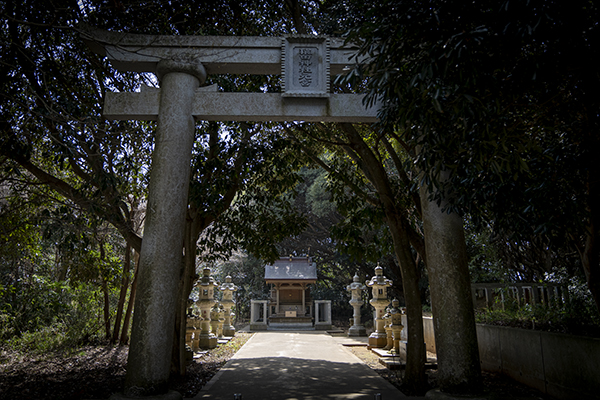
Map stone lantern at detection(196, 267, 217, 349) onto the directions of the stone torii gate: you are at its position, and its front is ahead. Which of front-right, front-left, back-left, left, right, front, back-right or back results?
back

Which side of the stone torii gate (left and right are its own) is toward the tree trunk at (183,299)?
back

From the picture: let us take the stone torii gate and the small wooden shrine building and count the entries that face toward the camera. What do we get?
2

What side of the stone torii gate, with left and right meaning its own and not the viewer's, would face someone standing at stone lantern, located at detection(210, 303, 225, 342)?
back

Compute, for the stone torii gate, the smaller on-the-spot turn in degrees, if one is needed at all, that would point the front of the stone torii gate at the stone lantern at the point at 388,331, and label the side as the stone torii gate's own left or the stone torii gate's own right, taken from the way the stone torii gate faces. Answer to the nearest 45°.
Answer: approximately 135° to the stone torii gate's own left

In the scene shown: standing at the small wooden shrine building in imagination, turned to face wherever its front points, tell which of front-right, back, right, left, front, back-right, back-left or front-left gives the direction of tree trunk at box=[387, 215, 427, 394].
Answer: front

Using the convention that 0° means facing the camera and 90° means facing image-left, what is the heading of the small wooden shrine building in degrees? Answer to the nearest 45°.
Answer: approximately 0°

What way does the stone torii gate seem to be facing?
toward the camera

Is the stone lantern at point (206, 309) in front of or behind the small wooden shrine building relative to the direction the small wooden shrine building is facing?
in front

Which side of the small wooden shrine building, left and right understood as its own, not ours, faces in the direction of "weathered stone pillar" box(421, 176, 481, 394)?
front

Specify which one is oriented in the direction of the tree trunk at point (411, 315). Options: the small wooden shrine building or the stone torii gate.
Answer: the small wooden shrine building

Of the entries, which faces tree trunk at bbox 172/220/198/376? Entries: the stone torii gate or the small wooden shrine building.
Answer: the small wooden shrine building

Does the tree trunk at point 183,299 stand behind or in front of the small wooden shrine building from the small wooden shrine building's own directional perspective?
in front
